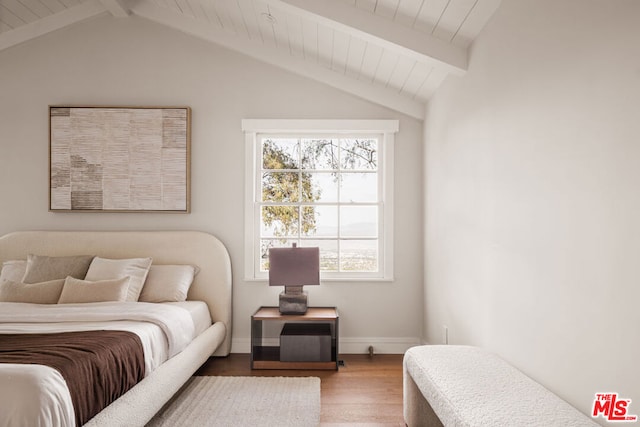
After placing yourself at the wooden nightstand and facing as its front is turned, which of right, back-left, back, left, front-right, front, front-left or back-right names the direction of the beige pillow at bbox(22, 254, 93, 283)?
right

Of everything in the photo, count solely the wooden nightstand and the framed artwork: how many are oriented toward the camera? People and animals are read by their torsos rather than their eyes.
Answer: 2

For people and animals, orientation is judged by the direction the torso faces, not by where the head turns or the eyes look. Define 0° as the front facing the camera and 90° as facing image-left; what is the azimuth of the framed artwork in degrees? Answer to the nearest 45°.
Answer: approximately 0°

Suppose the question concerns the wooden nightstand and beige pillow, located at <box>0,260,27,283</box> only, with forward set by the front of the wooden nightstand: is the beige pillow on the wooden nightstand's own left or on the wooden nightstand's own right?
on the wooden nightstand's own right

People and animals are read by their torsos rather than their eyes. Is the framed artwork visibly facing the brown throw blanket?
yes

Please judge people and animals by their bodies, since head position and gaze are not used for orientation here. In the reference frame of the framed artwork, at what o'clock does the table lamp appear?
The table lamp is roughly at 10 o'clock from the framed artwork.

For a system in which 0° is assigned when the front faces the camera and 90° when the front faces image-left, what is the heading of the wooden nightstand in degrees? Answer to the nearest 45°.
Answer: approximately 0°

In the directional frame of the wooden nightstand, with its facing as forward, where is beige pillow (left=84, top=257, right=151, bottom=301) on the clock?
The beige pillow is roughly at 3 o'clock from the wooden nightstand.
